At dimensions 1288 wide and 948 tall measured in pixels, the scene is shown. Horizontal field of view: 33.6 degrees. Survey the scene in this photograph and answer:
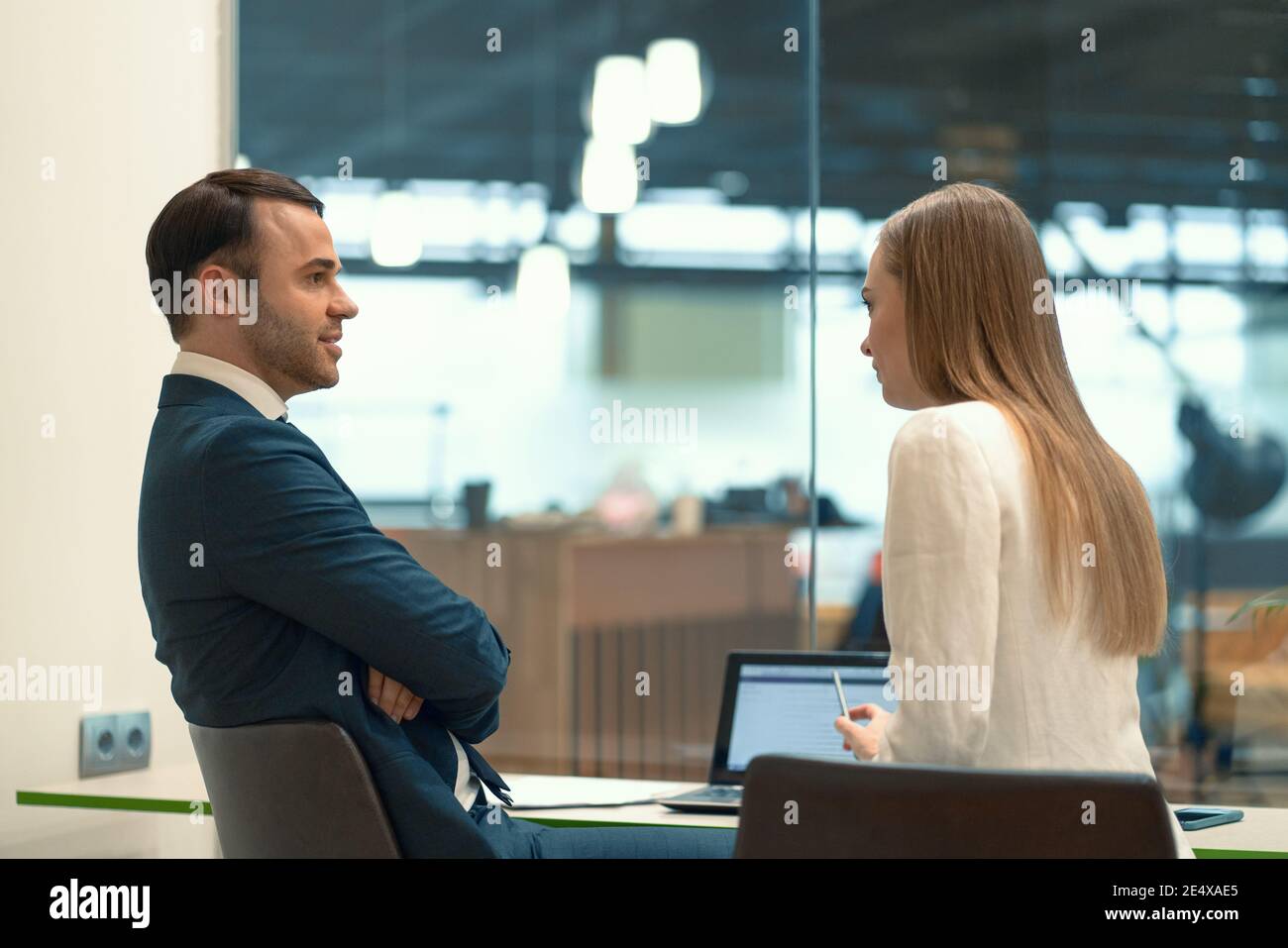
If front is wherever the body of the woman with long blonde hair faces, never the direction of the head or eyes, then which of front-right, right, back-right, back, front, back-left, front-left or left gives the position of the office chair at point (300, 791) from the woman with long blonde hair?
front-left

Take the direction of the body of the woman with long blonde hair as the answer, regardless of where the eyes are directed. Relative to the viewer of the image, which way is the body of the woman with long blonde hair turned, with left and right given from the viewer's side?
facing away from the viewer and to the left of the viewer

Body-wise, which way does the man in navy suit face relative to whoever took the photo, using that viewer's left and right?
facing to the right of the viewer

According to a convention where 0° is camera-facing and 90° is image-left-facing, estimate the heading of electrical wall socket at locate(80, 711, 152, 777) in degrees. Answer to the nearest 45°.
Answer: approximately 315°

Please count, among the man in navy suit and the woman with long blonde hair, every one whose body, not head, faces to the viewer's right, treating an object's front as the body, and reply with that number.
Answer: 1

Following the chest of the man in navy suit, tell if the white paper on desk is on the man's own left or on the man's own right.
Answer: on the man's own left

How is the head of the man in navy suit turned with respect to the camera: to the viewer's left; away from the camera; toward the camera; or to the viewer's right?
to the viewer's right

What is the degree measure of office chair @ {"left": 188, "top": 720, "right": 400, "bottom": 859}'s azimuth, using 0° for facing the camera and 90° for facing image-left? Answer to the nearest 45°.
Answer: approximately 225°
